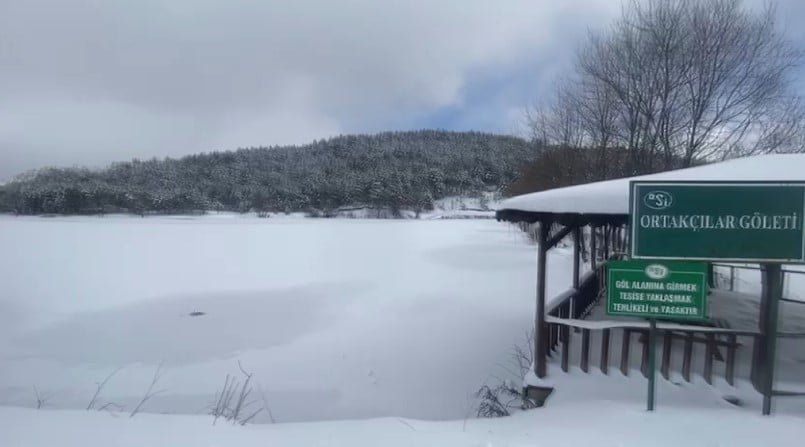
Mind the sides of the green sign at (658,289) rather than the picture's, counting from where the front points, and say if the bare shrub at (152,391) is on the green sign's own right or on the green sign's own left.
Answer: on the green sign's own right

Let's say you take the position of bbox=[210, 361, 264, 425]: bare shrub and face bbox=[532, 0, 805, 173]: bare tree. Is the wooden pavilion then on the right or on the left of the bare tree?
right

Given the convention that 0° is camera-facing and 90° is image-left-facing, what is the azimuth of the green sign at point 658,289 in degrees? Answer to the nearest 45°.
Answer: approximately 0°

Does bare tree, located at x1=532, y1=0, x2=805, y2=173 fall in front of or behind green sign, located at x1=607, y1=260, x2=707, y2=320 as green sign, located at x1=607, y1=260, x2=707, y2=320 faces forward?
behind

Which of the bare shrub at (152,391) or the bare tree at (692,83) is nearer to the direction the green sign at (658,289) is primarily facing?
the bare shrub

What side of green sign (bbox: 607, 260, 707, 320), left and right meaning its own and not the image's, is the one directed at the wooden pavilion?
back

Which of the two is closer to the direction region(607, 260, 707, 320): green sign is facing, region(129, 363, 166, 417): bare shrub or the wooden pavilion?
the bare shrub
